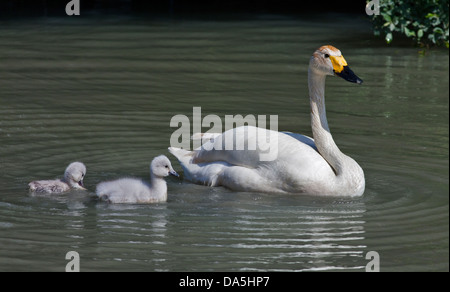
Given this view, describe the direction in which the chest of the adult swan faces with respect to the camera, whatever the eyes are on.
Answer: to the viewer's right
